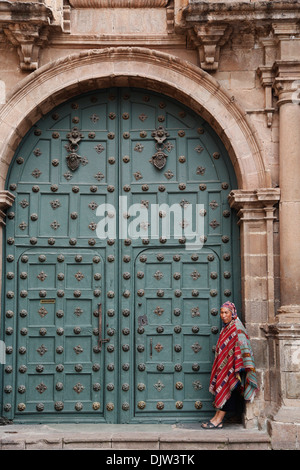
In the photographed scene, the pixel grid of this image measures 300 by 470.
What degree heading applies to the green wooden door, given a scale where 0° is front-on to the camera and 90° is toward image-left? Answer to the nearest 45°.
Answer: approximately 0°

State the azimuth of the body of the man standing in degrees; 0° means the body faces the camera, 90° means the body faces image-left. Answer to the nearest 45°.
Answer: approximately 45°

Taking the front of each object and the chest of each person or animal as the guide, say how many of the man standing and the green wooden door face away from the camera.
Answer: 0

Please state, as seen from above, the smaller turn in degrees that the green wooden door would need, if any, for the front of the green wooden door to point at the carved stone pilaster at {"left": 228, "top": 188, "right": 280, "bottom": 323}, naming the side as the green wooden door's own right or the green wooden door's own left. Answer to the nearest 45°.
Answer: approximately 90° to the green wooden door's own left
